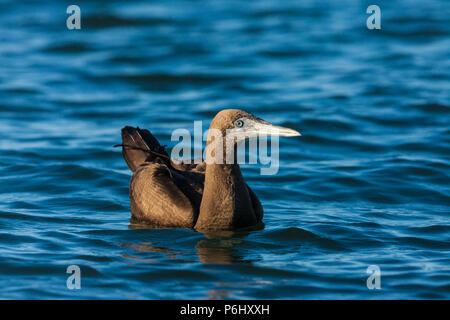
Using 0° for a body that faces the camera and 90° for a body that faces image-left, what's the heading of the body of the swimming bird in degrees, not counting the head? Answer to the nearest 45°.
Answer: approximately 315°
